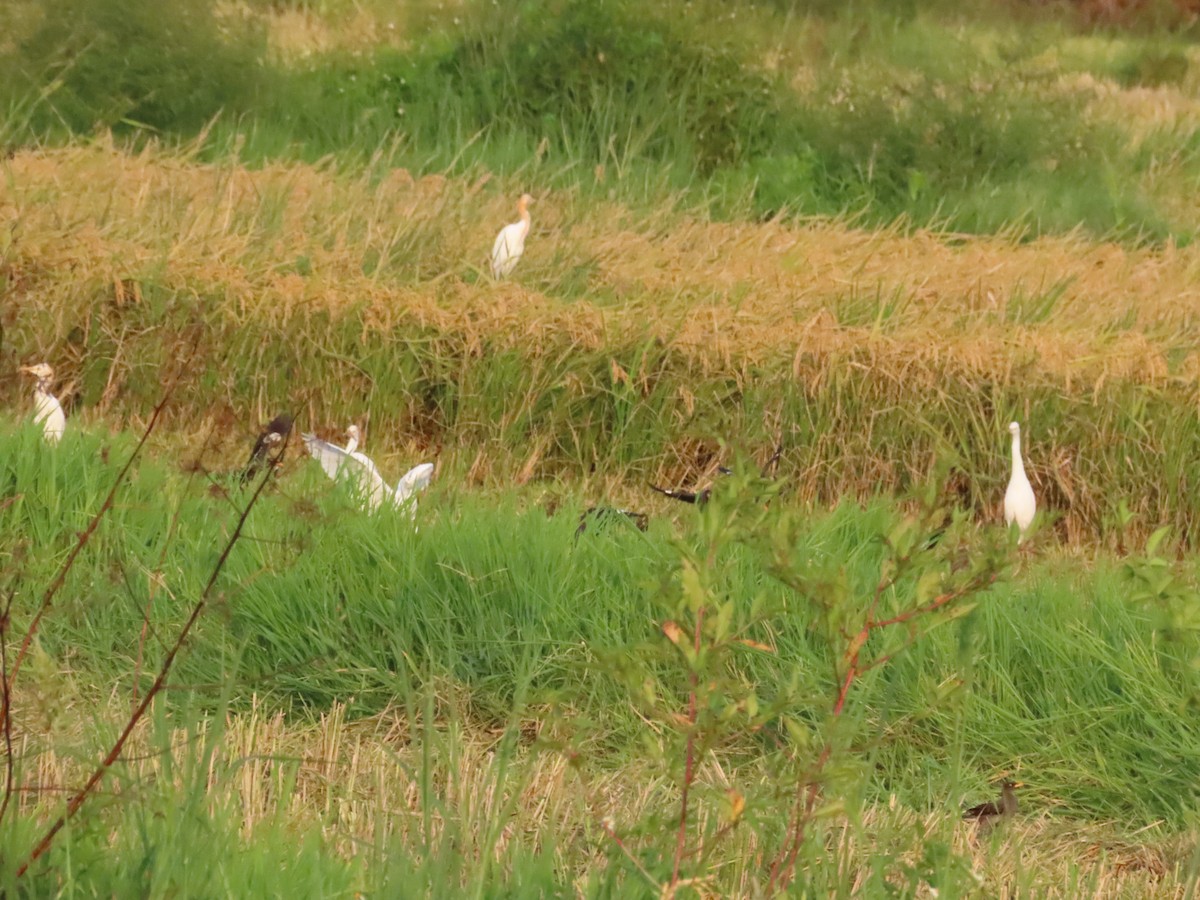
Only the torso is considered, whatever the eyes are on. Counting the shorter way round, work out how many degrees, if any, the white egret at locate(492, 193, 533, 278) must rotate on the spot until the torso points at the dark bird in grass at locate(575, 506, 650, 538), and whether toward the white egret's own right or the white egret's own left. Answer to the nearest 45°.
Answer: approximately 90° to the white egret's own right

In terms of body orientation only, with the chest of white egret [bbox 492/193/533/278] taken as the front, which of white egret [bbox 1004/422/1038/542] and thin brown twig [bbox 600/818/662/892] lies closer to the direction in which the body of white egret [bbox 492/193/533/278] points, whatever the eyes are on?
the white egret

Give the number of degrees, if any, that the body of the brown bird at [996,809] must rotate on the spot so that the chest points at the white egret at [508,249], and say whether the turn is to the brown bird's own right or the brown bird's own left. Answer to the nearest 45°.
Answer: approximately 135° to the brown bird's own left

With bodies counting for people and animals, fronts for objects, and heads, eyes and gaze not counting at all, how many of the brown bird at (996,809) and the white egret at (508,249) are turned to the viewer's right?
2

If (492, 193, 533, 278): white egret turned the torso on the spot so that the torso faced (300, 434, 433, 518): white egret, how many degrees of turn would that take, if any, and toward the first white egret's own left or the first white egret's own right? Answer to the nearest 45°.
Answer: approximately 90° to the first white egret's own right

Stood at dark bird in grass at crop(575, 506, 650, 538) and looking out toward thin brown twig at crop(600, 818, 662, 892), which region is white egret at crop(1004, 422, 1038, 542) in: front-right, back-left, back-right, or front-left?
back-left

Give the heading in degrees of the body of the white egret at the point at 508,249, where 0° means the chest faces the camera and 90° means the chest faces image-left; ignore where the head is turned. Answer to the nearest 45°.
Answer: approximately 270°

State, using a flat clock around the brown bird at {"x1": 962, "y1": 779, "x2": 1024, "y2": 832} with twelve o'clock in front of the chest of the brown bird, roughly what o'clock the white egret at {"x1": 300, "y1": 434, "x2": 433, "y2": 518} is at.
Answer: The white egret is roughly at 7 o'clock from the brown bird.

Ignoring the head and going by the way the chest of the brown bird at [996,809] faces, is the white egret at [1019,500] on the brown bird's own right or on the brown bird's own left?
on the brown bird's own left

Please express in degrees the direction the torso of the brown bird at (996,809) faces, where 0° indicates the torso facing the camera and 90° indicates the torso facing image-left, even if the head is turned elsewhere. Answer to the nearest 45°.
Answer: approximately 270°

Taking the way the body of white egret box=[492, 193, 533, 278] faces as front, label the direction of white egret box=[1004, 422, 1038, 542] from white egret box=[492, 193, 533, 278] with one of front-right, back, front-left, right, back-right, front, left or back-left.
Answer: front-right
